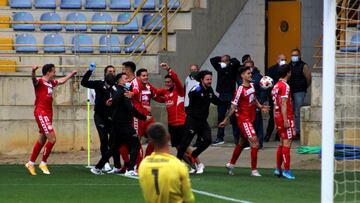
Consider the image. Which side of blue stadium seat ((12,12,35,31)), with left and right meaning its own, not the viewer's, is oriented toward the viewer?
front

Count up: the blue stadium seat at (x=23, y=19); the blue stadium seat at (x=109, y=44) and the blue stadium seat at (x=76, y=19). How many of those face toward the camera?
3

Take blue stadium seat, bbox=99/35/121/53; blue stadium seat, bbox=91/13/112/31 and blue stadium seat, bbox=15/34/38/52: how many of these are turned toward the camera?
3

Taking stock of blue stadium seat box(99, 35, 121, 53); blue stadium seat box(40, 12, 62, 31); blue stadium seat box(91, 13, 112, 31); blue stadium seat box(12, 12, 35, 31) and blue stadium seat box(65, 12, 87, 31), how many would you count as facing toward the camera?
5

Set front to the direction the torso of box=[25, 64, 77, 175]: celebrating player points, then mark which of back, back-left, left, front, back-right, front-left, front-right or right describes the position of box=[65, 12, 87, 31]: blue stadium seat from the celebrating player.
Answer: back-left

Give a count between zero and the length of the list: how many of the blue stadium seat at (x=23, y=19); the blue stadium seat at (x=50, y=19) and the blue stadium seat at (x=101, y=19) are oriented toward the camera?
3

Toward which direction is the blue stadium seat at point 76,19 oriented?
toward the camera

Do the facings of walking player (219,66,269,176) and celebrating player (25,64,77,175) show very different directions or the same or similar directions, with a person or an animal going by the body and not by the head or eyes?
same or similar directions

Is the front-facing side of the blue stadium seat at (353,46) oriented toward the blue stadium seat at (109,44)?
no

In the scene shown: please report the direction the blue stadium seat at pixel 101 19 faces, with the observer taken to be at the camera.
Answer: facing the viewer

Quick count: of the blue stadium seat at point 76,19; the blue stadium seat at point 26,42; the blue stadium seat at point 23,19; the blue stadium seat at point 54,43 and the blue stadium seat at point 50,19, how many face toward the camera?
5

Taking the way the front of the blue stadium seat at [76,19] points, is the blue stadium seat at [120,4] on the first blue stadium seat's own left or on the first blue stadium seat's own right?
on the first blue stadium seat's own left

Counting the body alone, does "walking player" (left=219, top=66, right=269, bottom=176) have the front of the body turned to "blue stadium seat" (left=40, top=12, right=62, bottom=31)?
no

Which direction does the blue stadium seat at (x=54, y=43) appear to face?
toward the camera
